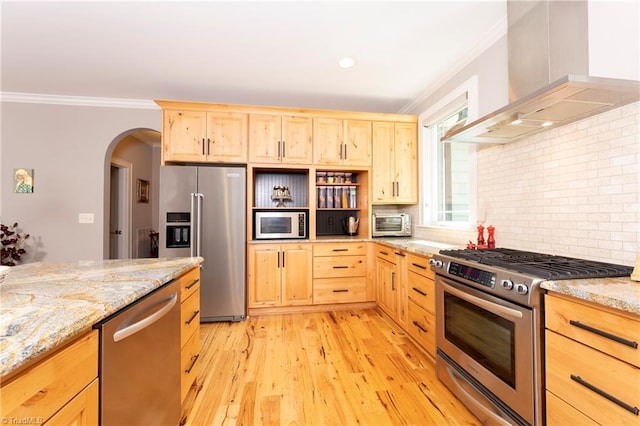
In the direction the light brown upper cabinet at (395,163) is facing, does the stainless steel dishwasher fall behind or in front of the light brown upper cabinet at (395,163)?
in front

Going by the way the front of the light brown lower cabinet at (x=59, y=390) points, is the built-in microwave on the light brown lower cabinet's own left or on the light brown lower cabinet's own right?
on the light brown lower cabinet's own left

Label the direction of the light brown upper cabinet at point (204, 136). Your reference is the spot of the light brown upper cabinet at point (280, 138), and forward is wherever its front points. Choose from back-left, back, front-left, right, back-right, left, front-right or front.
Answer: right

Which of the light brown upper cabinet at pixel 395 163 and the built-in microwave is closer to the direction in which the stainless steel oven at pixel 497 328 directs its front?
the built-in microwave

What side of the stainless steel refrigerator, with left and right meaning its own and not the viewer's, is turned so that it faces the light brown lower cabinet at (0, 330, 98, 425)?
front

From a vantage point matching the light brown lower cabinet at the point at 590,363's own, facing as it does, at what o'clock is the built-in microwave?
The built-in microwave is roughly at 2 o'clock from the light brown lower cabinet.

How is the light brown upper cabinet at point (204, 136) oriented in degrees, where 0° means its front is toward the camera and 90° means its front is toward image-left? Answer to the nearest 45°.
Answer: approximately 0°

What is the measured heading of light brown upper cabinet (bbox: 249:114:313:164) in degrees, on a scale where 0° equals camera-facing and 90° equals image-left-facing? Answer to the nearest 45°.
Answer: approximately 0°

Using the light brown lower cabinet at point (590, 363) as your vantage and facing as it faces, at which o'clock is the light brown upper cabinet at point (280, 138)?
The light brown upper cabinet is roughly at 2 o'clock from the light brown lower cabinet.

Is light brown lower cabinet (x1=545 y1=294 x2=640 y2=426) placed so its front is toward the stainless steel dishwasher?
yes

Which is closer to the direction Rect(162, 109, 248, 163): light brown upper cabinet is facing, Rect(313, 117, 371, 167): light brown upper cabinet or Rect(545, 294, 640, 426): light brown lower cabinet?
the light brown lower cabinet

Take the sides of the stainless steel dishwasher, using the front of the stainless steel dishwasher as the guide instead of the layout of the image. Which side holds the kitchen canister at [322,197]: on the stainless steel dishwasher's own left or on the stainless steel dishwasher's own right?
on the stainless steel dishwasher's own left

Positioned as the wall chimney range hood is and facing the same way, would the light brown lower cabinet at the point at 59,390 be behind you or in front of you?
in front
